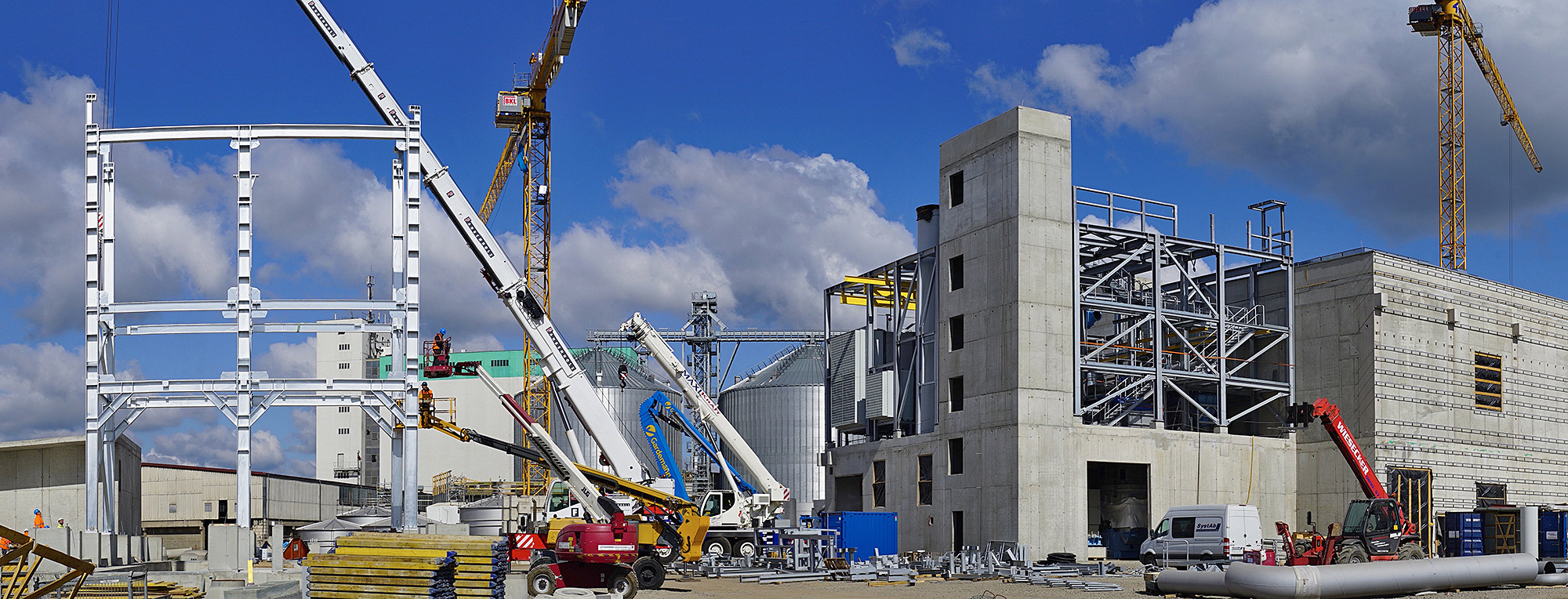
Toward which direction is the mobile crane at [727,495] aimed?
to the viewer's left

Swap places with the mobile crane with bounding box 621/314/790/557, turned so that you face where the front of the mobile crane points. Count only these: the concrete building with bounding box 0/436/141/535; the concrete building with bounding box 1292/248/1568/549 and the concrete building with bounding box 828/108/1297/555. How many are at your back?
2

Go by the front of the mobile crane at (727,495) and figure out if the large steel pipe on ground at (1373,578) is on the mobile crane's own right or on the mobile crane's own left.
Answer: on the mobile crane's own left

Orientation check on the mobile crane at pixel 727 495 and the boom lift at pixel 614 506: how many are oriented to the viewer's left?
2

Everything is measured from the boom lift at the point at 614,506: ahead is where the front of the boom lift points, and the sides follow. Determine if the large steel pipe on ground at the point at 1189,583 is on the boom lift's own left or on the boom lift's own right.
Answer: on the boom lift's own left

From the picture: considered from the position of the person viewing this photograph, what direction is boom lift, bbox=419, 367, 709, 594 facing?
facing to the left of the viewer
